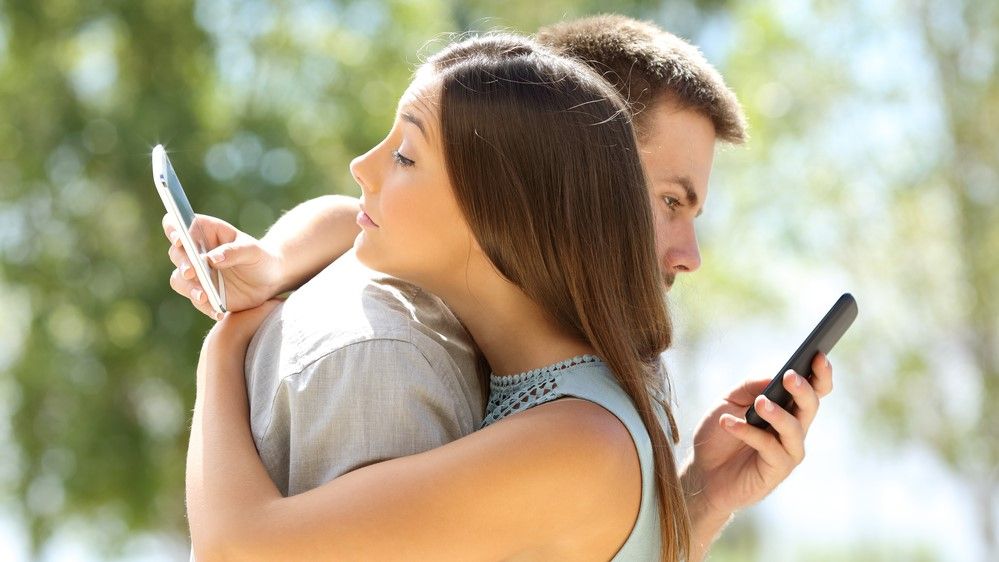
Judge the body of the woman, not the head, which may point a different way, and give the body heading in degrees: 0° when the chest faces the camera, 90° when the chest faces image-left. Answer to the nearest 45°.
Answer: approximately 90°

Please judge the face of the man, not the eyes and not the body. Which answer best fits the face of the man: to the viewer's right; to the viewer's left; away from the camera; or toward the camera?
to the viewer's right

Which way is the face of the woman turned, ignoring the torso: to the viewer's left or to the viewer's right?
to the viewer's left
